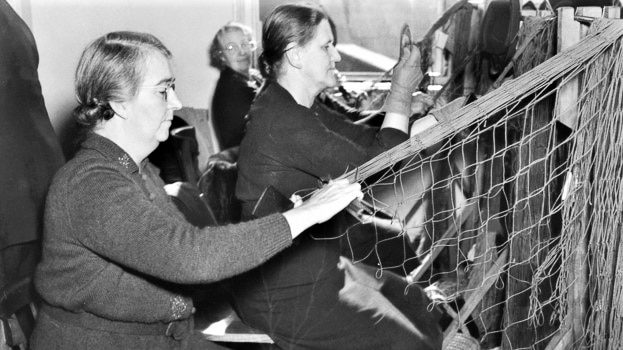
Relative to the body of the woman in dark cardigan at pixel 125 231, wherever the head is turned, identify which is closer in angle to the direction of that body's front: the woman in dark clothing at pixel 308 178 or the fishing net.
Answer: the fishing net

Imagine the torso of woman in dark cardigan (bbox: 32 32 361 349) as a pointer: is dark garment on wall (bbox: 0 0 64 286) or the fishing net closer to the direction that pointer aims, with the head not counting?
the fishing net

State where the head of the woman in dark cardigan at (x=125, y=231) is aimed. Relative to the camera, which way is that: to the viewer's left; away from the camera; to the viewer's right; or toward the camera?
to the viewer's right

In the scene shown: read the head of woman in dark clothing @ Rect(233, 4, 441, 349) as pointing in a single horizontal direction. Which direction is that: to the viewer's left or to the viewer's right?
to the viewer's right

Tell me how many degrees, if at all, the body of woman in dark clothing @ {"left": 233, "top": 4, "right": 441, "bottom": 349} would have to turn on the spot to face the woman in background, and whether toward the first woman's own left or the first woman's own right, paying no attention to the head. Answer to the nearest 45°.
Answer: approximately 90° to the first woman's own left

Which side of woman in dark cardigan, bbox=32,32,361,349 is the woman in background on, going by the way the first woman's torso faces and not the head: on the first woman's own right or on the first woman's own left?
on the first woman's own left

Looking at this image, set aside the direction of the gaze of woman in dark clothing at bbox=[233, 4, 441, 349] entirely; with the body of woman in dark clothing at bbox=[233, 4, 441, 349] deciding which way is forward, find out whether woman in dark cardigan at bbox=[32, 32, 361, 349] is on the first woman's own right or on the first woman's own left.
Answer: on the first woman's own right

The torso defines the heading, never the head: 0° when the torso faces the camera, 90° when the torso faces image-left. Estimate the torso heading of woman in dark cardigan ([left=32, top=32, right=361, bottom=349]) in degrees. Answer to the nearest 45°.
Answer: approximately 270°

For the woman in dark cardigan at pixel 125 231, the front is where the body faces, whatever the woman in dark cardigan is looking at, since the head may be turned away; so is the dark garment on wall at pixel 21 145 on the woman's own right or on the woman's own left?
on the woman's own left

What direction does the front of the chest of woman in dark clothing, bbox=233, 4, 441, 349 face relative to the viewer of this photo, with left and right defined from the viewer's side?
facing to the right of the viewer

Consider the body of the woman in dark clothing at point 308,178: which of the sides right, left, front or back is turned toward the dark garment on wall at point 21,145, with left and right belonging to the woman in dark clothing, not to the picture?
back
